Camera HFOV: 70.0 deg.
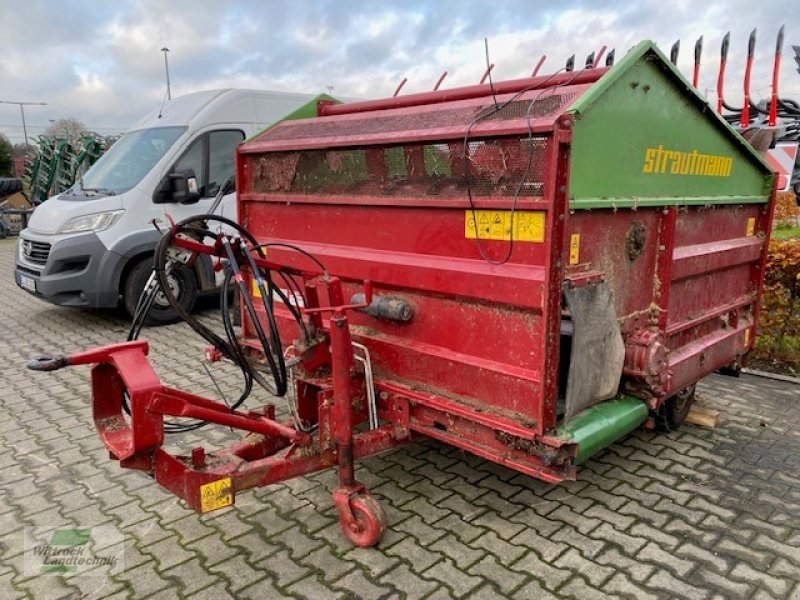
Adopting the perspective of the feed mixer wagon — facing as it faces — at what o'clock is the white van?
The white van is roughly at 3 o'clock from the feed mixer wagon.

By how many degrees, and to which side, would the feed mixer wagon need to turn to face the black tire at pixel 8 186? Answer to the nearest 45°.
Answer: approximately 90° to its right

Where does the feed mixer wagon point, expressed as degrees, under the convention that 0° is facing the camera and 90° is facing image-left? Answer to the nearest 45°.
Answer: approximately 45°

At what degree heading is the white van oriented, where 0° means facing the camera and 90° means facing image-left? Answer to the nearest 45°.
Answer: approximately 45°

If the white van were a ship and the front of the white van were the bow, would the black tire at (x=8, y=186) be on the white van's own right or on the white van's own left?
on the white van's own right

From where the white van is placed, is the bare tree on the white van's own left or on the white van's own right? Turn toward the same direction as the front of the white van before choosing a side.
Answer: on the white van's own right

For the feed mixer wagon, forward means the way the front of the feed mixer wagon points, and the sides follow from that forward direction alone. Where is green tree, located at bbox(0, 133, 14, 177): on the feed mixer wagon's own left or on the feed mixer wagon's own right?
on the feed mixer wagon's own right

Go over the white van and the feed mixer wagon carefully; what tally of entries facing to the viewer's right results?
0
